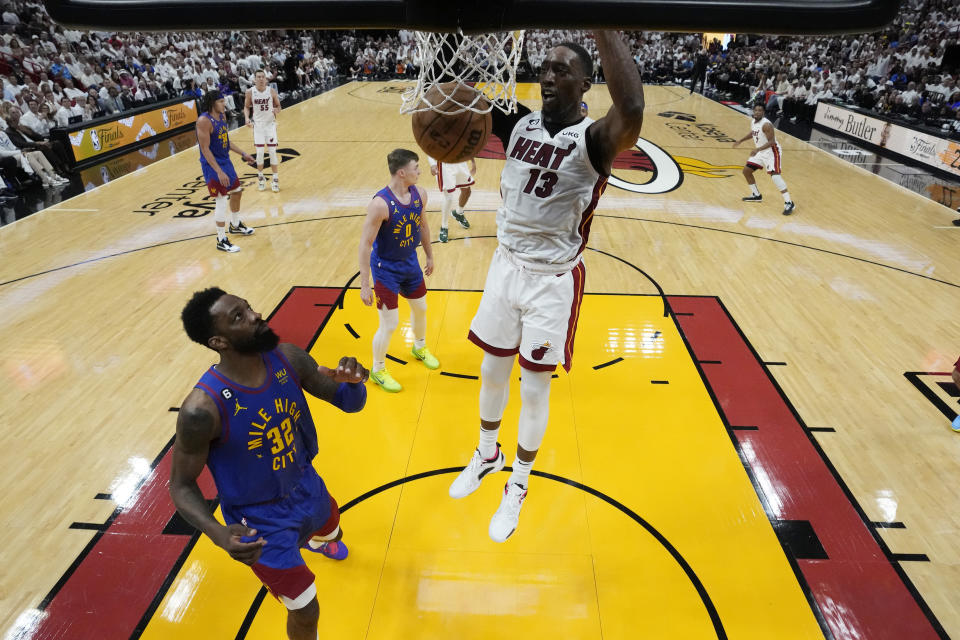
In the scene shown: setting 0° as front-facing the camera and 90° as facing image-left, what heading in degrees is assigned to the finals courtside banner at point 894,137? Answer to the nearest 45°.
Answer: approximately 45°

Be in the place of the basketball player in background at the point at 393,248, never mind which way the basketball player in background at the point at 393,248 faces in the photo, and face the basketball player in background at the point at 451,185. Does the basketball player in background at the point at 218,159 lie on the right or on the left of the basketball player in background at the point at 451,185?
left

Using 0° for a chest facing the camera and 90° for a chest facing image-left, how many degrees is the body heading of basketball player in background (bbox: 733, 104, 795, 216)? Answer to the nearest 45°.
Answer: approximately 45°

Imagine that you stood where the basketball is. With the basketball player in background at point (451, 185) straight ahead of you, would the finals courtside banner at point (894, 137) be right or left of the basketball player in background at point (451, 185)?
right

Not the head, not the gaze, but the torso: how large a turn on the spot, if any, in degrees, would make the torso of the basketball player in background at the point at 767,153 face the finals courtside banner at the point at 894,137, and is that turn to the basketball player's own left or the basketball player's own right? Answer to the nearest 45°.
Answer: approximately 180°

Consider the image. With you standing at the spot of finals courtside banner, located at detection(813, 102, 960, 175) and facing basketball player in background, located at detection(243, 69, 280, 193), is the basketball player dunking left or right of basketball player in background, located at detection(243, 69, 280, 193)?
left

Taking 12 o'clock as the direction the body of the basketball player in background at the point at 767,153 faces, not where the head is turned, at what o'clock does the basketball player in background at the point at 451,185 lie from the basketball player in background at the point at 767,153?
the basketball player in background at the point at 451,185 is roughly at 12 o'clock from the basketball player in background at the point at 767,153.

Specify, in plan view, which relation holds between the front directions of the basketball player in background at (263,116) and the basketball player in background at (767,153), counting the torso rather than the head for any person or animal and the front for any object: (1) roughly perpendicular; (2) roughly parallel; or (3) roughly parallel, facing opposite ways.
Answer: roughly perpendicular

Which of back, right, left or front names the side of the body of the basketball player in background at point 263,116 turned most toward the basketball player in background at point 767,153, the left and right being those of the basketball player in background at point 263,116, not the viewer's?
left

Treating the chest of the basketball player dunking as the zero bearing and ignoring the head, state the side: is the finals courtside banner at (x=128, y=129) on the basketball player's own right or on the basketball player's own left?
on the basketball player's own right

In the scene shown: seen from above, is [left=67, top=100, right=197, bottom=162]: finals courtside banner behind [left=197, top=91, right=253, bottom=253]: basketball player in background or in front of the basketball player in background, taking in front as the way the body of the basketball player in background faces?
behind

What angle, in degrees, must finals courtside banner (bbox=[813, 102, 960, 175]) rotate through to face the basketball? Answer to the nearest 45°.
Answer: approximately 45° to its left

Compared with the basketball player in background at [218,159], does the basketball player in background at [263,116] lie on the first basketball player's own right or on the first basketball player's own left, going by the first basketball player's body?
on the first basketball player's own left

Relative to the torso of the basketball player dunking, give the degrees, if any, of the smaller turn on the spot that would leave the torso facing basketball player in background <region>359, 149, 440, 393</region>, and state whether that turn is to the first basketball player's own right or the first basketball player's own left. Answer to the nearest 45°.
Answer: approximately 90° to the first basketball player's own right
